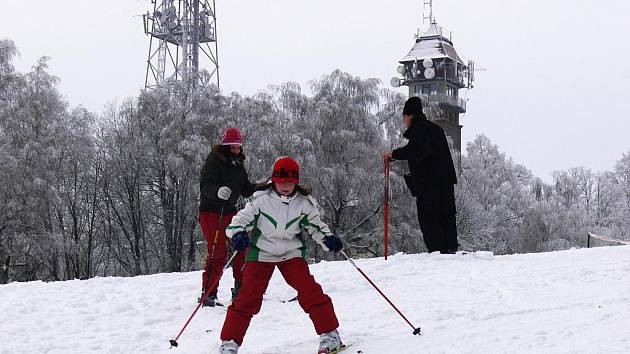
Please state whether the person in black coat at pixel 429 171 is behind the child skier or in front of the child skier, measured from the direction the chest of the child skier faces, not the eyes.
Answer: behind

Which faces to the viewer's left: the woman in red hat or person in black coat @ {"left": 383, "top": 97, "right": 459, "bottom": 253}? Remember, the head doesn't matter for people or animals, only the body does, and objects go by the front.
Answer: the person in black coat

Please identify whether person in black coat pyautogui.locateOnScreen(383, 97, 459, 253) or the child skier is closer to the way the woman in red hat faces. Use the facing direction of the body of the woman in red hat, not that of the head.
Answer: the child skier

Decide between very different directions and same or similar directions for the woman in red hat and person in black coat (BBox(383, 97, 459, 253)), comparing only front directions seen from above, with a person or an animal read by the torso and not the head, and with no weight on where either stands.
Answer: very different directions

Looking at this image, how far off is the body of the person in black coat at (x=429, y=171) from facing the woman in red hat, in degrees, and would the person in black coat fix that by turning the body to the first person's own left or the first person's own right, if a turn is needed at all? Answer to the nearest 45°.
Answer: approximately 45° to the first person's own left

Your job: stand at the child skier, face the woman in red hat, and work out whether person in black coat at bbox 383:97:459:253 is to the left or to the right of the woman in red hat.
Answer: right

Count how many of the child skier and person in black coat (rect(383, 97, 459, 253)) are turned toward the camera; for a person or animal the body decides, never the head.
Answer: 1

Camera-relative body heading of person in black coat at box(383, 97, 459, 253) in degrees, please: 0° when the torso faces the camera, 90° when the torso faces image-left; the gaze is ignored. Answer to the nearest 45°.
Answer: approximately 90°

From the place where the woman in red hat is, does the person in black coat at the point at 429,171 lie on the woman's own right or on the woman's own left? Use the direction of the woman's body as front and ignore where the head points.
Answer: on the woman's own left

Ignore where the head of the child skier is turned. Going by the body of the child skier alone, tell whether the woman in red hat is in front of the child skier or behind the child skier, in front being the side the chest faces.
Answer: behind

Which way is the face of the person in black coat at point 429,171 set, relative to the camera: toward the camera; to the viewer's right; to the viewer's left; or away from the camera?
to the viewer's left

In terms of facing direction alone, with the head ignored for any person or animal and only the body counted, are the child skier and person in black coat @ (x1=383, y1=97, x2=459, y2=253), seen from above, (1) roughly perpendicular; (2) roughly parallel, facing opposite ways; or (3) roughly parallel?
roughly perpendicular
